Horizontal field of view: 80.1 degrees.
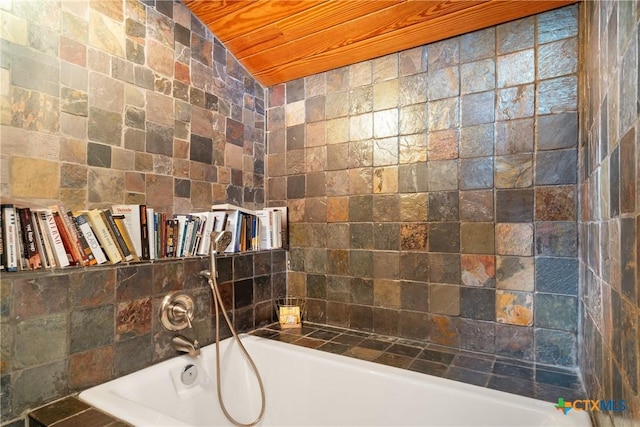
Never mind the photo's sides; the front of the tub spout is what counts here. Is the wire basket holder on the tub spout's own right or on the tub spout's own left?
on the tub spout's own left

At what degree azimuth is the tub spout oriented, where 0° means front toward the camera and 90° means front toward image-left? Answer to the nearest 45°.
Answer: approximately 315°
